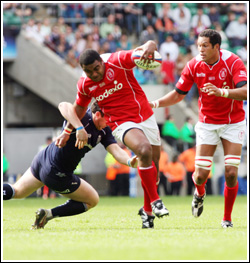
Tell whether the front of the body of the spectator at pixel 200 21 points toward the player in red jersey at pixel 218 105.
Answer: yes

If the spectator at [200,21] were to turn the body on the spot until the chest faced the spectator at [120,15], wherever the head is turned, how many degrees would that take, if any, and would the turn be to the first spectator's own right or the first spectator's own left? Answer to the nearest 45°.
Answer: approximately 90° to the first spectator's own right

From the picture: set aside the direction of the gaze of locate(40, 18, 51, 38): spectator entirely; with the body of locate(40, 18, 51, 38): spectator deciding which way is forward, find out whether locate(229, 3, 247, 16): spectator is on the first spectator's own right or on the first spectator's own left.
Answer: on the first spectator's own left

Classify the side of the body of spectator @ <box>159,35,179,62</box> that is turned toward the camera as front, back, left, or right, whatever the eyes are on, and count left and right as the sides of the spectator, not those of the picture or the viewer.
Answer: front

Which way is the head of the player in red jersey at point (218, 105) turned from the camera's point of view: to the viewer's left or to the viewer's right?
to the viewer's left

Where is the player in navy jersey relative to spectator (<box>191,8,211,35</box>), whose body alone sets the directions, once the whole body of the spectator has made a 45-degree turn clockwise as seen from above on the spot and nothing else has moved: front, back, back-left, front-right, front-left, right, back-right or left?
front-left

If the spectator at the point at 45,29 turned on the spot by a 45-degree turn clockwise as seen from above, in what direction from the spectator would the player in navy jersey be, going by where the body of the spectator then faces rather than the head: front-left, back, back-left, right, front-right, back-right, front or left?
front-left

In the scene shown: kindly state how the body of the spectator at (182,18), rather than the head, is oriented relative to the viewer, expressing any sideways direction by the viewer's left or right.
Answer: facing the viewer

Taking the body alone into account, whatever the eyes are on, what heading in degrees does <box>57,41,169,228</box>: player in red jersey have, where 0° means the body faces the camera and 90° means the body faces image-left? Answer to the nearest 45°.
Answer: approximately 0°

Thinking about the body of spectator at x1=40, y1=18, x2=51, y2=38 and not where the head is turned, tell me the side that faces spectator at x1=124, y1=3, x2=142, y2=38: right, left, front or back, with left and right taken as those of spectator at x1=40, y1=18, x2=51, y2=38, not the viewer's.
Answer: left

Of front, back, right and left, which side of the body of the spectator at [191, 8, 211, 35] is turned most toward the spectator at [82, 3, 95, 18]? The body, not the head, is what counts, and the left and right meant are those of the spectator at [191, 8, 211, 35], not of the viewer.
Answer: right

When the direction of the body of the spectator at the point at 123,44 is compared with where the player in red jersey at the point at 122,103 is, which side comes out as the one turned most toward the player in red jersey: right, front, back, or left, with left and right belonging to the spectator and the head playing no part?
front

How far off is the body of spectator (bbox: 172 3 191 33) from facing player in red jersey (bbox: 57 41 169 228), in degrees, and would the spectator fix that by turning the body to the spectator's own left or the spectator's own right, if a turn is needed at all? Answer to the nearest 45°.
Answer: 0° — they already face them

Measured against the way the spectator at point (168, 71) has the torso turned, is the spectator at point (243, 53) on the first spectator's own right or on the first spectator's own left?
on the first spectator's own left
